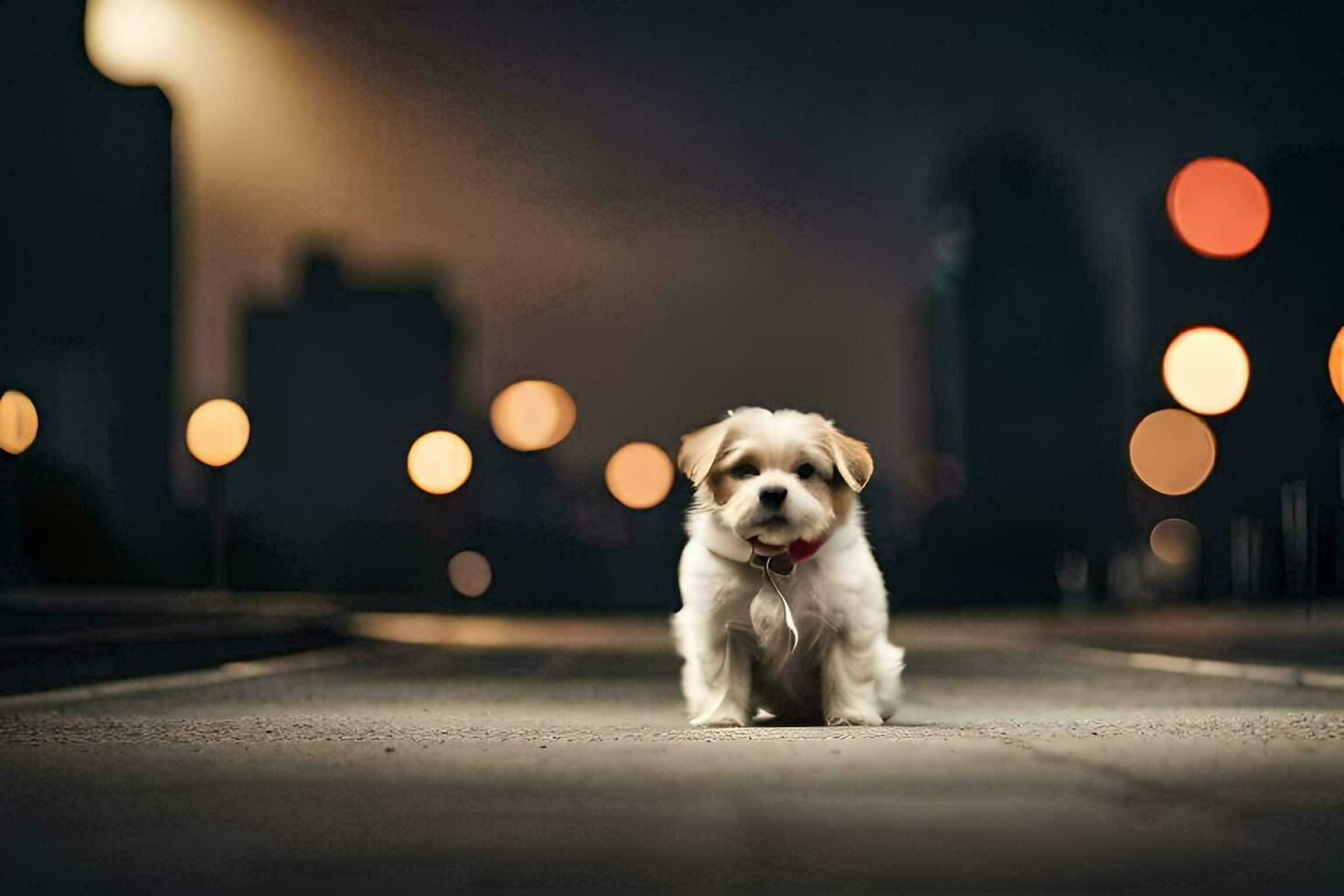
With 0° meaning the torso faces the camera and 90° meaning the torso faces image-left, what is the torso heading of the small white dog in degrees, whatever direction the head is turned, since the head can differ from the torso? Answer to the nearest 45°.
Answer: approximately 0°

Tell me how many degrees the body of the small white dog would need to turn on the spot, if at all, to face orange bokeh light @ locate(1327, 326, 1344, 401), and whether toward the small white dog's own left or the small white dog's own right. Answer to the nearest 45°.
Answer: approximately 135° to the small white dog's own left

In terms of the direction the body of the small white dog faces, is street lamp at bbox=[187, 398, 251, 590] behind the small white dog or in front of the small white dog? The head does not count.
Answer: behind

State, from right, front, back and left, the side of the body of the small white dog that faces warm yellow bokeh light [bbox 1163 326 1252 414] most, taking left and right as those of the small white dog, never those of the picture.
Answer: back
